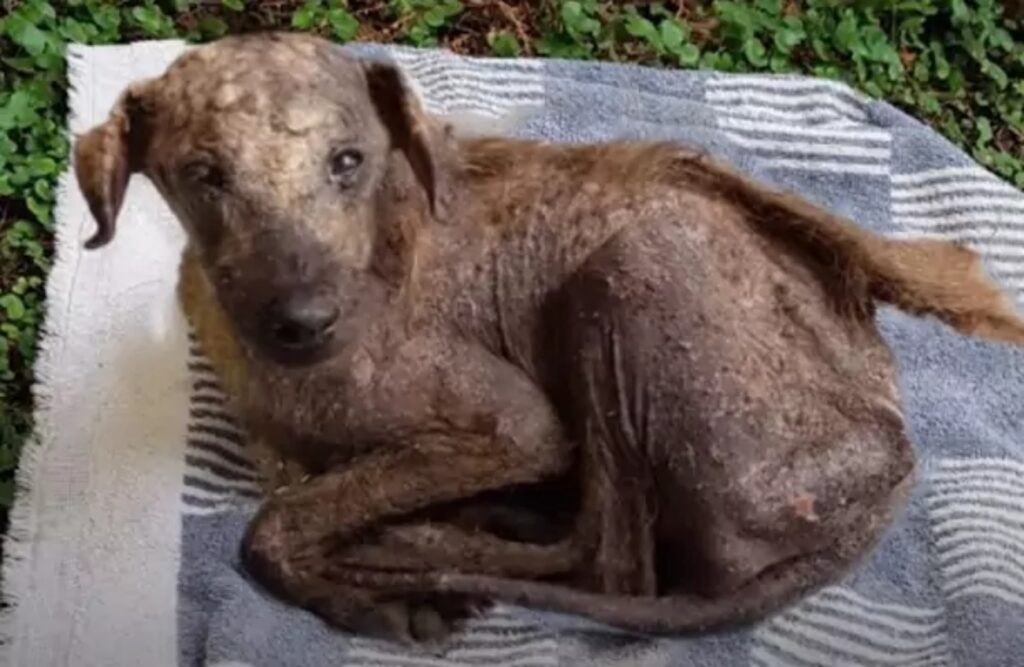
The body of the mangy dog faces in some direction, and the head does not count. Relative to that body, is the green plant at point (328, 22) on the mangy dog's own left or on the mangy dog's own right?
on the mangy dog's own right

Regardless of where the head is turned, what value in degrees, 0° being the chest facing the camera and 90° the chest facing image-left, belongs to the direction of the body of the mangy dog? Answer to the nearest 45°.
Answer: approximately 90°

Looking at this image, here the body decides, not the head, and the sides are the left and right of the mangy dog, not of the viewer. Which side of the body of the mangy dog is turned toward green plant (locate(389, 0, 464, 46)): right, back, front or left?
right
